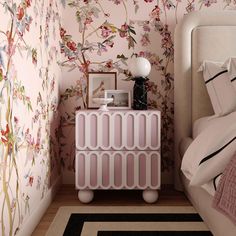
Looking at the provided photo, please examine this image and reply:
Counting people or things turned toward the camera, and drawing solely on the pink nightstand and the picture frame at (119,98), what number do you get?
2

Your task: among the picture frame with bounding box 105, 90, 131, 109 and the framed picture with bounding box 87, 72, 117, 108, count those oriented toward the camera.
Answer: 2

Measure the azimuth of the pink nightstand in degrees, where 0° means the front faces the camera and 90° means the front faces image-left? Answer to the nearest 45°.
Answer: approximately 0°
